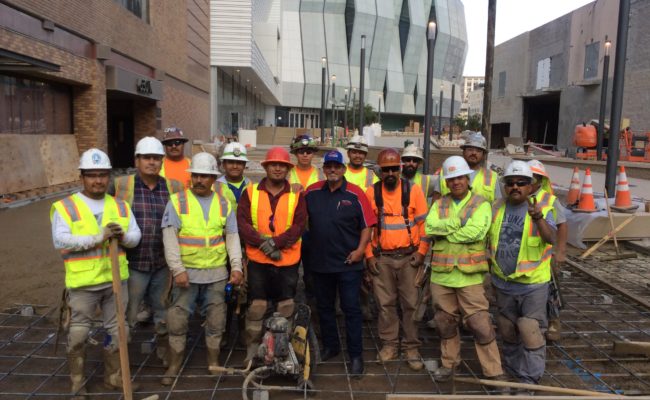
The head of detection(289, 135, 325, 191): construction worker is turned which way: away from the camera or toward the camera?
toward the camera

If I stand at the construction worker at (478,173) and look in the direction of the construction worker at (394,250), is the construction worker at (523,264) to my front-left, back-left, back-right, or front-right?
front-left

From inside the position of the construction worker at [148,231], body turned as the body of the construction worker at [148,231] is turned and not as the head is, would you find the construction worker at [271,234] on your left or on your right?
on your left

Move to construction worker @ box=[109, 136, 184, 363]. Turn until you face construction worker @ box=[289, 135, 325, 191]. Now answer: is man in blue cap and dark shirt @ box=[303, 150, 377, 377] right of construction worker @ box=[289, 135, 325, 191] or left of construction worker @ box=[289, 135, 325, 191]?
right

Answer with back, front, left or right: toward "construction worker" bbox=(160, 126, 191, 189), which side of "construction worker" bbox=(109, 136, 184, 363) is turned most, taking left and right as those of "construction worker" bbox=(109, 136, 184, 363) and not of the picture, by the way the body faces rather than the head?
back

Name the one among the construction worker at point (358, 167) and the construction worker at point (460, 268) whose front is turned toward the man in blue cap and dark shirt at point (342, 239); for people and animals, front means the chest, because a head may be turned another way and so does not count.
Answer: the construction worker at point (358, 167)

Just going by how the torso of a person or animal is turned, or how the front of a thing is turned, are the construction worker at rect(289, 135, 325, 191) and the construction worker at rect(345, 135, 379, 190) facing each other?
no

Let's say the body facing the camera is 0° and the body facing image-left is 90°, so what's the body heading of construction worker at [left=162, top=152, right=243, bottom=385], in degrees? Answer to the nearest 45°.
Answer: approximately 0°

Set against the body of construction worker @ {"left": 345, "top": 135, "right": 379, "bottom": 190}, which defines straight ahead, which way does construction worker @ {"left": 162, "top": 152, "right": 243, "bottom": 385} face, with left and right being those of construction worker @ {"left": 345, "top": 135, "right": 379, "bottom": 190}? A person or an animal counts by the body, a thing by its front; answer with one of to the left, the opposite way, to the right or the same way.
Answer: the same way

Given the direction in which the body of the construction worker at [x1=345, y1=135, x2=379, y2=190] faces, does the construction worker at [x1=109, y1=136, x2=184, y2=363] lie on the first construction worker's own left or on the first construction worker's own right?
on the first construction worker's own right

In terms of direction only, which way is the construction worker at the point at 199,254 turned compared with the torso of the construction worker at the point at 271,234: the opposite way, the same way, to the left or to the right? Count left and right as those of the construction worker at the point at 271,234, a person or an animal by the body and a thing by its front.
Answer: the same way

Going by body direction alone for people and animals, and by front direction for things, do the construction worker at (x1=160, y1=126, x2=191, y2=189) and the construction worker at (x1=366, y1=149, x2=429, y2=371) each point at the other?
no

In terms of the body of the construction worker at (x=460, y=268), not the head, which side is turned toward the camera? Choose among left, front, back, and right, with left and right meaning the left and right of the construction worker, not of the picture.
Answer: front

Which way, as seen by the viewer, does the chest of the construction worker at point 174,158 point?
toward the camera

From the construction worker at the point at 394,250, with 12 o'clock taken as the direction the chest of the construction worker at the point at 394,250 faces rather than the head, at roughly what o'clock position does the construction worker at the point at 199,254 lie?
the construction worker at the point at 199,254 is roughly at 2 o'clock from the construction worker at the point at 394,250.

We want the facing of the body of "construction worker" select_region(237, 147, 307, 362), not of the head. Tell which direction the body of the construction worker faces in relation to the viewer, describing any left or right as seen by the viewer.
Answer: facing the viewer

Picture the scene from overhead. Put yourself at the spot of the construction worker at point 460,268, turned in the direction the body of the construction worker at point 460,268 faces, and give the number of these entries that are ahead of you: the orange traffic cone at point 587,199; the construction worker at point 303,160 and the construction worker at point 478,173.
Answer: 0

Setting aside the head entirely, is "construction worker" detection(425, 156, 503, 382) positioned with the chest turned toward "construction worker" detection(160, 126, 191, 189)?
no

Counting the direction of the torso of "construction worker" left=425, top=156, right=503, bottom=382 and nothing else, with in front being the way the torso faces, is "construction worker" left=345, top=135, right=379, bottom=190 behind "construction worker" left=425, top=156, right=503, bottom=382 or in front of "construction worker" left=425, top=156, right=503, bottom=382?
behind

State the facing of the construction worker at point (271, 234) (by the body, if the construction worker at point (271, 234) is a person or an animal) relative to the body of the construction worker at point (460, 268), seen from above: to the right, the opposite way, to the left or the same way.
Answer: the same way

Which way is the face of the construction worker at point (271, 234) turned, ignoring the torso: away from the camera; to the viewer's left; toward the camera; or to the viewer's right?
toward the camera

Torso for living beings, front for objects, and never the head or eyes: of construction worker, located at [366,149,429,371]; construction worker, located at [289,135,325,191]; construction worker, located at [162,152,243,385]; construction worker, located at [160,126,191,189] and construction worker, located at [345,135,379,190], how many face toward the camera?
5

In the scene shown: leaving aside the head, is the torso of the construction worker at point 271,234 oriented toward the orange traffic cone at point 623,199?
no

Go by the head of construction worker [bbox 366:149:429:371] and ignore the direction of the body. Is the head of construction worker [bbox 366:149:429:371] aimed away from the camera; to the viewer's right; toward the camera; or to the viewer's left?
toward the camera

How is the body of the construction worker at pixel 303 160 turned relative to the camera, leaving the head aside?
toward the camera

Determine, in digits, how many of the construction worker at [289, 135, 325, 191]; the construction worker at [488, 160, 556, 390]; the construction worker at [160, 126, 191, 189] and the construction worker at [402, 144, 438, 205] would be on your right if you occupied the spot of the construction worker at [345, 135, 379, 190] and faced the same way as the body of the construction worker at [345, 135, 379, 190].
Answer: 2
